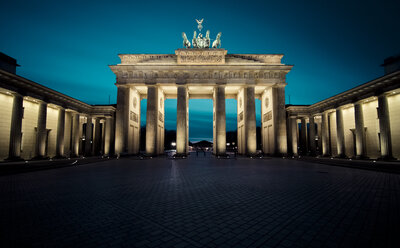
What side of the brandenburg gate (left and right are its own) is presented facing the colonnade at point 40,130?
right

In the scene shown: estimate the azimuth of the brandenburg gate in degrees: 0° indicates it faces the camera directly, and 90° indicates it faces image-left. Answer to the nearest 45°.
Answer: approximately 0°
